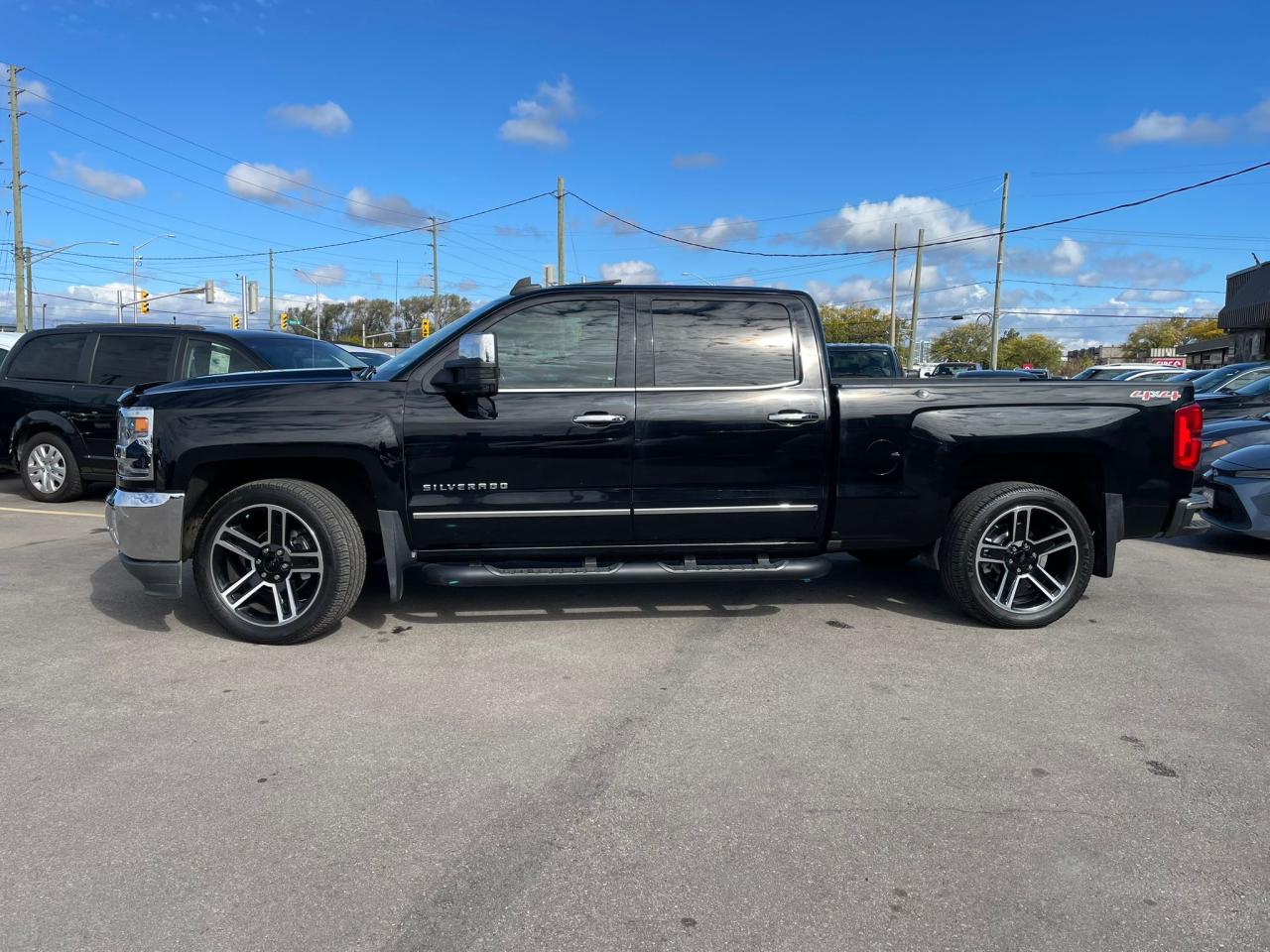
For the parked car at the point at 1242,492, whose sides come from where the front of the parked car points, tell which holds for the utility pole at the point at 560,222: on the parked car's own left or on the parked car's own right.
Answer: on the parked car's own right

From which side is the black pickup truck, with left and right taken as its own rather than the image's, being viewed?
left

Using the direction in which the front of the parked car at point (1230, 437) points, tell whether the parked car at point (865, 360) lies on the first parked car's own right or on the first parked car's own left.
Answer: on the first parked car's own right

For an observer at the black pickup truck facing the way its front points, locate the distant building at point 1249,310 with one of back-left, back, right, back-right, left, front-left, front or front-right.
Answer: back-right

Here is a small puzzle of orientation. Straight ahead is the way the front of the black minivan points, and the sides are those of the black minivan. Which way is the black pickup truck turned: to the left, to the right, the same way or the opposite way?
the opposite way

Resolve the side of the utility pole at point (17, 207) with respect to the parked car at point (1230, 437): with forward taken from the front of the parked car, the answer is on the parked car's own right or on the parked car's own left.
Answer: on the parked car's own right

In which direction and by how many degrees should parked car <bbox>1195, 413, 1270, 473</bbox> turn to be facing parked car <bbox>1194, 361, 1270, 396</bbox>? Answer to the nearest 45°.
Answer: approximately 135° to its right

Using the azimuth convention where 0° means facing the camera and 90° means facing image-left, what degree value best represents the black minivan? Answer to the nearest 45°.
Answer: approximately 315°

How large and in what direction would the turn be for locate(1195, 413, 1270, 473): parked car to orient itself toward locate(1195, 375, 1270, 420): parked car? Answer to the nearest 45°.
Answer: approximately 135° to its right

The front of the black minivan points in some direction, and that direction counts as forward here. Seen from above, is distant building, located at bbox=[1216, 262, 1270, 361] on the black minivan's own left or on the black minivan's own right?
on the black minivan's own left

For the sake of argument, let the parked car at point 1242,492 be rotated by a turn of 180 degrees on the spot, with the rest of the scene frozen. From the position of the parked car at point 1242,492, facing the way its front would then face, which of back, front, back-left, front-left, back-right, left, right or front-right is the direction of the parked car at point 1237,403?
front-left
